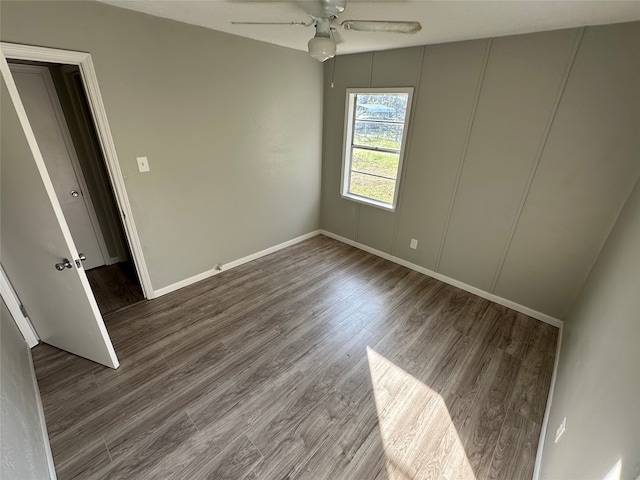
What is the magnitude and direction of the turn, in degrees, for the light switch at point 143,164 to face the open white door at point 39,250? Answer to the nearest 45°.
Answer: approximately 45° to its right

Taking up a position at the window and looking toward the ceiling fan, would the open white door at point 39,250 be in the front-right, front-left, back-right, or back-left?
front-right

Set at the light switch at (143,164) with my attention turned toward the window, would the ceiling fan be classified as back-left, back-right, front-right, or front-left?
front-right

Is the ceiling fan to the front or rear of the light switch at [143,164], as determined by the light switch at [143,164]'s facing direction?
to the front

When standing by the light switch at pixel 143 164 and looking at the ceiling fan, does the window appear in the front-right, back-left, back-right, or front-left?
front-left

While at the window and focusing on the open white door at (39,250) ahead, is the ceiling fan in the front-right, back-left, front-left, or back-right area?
front-left

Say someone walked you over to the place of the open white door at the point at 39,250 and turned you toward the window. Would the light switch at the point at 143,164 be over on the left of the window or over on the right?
left

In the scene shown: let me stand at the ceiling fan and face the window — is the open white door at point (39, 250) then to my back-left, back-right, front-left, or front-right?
back-left

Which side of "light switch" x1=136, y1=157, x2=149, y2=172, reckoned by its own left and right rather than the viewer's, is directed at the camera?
front

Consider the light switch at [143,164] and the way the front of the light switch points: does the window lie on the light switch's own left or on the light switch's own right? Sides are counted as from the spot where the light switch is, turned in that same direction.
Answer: on the light switch's own left
